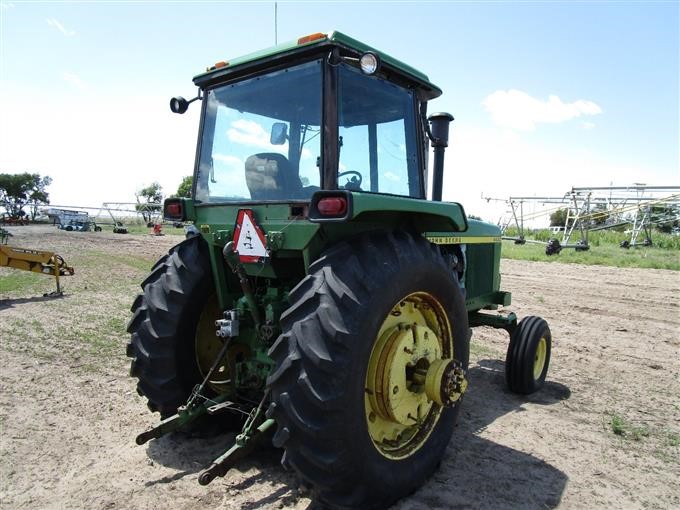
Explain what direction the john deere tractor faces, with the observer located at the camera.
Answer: facing away from the viewer and to the right of the viewer

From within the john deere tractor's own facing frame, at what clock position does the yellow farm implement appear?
The yellow farm implement is roughly at 9 o'clock from the john deere tractor.
